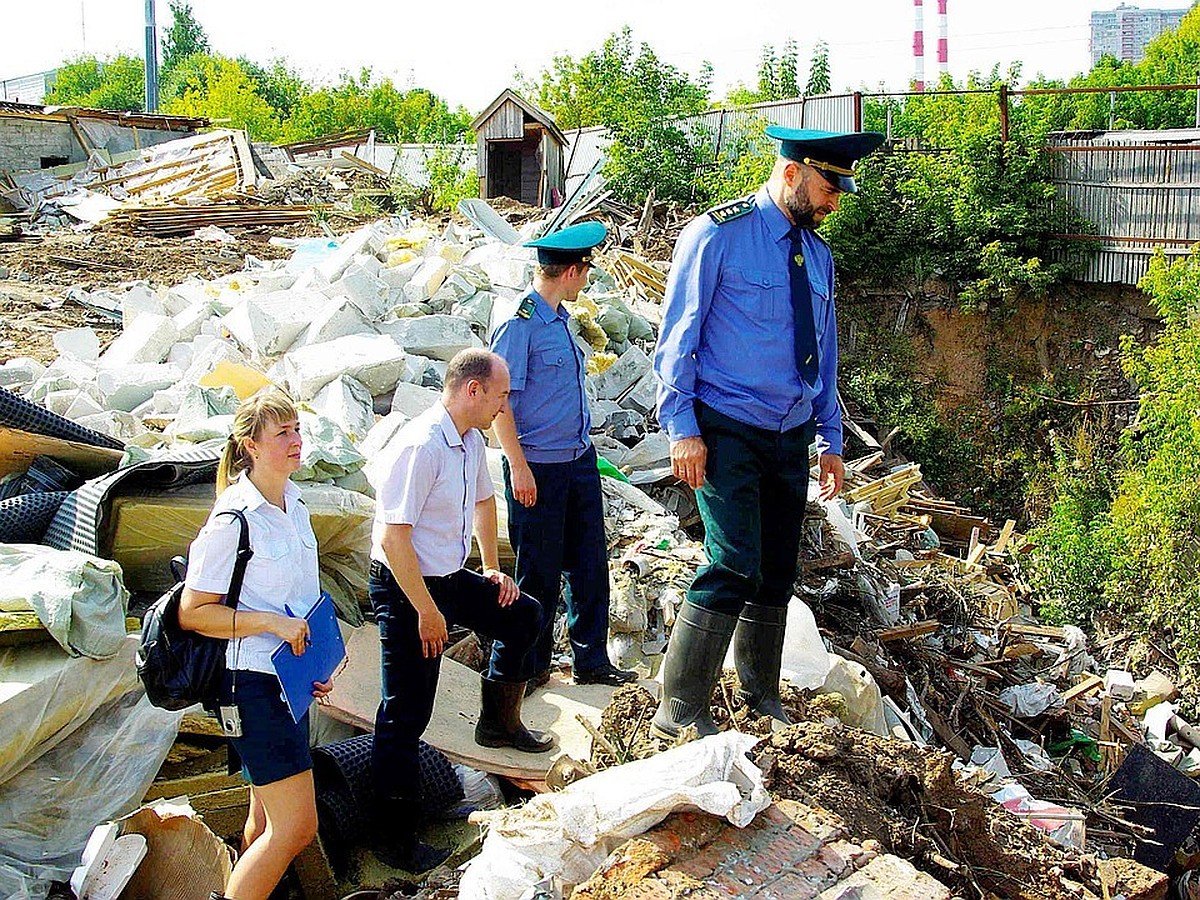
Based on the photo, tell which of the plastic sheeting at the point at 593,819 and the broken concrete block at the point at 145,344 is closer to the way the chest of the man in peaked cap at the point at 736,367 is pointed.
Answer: the plastic sheeting

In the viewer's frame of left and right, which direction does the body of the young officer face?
facing the viewer and to the right of the viewer

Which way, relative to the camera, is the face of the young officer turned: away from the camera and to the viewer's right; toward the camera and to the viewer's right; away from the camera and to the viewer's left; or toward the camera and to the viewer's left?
away from the camera and to the viewer's right

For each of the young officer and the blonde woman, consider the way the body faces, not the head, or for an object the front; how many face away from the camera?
0

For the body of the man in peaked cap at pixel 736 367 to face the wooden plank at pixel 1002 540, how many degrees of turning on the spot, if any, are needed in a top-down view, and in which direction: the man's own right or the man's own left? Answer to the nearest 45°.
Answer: approximately 135° to the man's own left

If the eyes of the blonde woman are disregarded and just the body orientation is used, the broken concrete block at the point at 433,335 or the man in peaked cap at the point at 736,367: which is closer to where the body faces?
the man in peaked cap

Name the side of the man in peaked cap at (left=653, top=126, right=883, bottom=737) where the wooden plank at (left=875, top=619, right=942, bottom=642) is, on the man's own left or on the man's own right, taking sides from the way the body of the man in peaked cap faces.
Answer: on the man's own left
